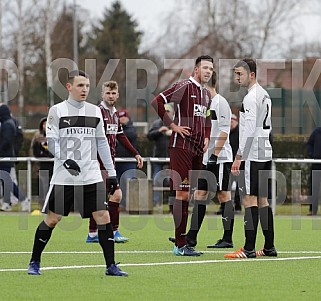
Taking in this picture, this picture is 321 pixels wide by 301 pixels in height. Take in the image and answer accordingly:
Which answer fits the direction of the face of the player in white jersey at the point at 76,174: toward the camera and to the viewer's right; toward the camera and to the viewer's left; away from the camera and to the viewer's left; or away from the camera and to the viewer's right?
toward the camera and to the viewer's right

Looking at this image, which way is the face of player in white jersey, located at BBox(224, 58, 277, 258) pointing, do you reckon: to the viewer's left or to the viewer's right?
to the viewer's left

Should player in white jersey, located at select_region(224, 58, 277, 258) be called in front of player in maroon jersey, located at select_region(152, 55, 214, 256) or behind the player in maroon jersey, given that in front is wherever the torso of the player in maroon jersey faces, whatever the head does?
in front

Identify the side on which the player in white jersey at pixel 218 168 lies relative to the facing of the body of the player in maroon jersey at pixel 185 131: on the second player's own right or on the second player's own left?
on the second player's own left

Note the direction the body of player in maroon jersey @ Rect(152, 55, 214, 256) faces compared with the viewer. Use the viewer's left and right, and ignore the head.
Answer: facing the viewer and to the right of the viewer

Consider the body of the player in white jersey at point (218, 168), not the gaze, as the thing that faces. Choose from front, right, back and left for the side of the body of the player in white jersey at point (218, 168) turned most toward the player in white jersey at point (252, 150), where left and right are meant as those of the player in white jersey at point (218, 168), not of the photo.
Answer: left

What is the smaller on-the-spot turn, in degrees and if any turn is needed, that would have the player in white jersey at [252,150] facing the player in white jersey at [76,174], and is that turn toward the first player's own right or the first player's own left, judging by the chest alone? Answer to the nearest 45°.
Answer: approximately 45° to the first player's own left
